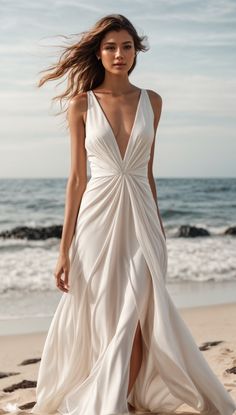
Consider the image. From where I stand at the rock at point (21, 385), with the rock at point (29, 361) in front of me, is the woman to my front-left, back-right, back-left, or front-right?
back-right

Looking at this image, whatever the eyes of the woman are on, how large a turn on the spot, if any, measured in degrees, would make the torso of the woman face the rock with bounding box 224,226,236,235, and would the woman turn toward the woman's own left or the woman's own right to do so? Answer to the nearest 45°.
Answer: approximately 180°

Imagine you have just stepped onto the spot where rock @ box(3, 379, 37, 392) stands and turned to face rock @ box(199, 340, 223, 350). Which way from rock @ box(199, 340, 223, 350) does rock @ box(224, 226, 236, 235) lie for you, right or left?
left

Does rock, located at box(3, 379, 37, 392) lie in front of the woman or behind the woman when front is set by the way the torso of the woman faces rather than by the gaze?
behind

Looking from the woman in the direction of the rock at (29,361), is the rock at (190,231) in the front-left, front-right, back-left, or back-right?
front-right

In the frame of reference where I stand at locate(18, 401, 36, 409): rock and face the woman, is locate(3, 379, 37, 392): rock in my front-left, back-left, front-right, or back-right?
back-left

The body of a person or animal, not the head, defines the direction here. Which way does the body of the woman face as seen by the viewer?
toward the camera

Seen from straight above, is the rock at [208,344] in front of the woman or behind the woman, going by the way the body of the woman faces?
behind

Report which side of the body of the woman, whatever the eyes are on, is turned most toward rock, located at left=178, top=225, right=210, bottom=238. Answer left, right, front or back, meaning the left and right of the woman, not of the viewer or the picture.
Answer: back

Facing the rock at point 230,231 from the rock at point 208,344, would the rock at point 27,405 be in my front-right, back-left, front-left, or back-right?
back-left

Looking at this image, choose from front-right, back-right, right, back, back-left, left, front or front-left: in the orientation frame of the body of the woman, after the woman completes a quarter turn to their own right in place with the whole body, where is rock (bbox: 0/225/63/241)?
right

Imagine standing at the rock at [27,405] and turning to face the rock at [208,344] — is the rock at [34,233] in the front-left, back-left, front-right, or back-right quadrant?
front-left
